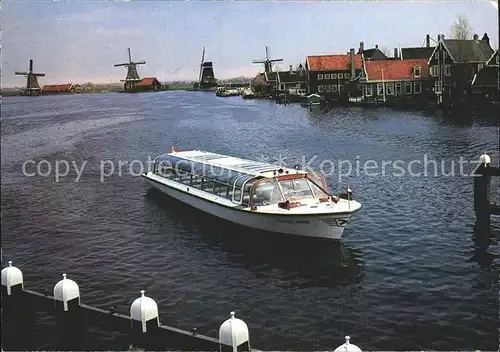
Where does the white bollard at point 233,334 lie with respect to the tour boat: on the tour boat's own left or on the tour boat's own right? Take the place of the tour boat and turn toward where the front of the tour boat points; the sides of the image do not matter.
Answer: on the tour boat's own right

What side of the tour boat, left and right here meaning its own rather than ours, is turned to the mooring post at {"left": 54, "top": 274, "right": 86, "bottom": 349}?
right

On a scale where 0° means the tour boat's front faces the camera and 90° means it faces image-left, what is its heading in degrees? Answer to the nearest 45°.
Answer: approximately 315°

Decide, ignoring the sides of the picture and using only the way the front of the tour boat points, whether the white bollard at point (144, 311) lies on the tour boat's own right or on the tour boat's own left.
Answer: on the tour boat's own right

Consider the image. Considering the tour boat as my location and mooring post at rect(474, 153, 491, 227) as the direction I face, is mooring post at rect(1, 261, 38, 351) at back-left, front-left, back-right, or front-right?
back-right

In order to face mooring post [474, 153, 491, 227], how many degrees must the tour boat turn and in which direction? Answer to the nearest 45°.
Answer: approximately 45° to its left

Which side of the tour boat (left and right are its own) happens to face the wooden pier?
right
